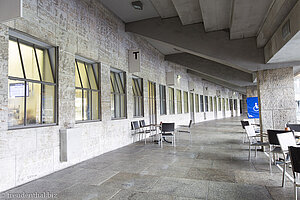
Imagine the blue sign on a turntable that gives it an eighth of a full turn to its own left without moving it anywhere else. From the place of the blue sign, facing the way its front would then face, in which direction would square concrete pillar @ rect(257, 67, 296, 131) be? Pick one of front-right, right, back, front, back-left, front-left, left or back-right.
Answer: front-right

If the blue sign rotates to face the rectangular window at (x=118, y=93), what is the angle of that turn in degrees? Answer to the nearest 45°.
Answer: approximately 45° to its right

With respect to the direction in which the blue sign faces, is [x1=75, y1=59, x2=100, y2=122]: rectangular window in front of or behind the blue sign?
in front

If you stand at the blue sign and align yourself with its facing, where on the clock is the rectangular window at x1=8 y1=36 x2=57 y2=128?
The rectangular window is roughly at 1 o'clock from the blue sign.

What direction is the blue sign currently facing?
toward the camera
